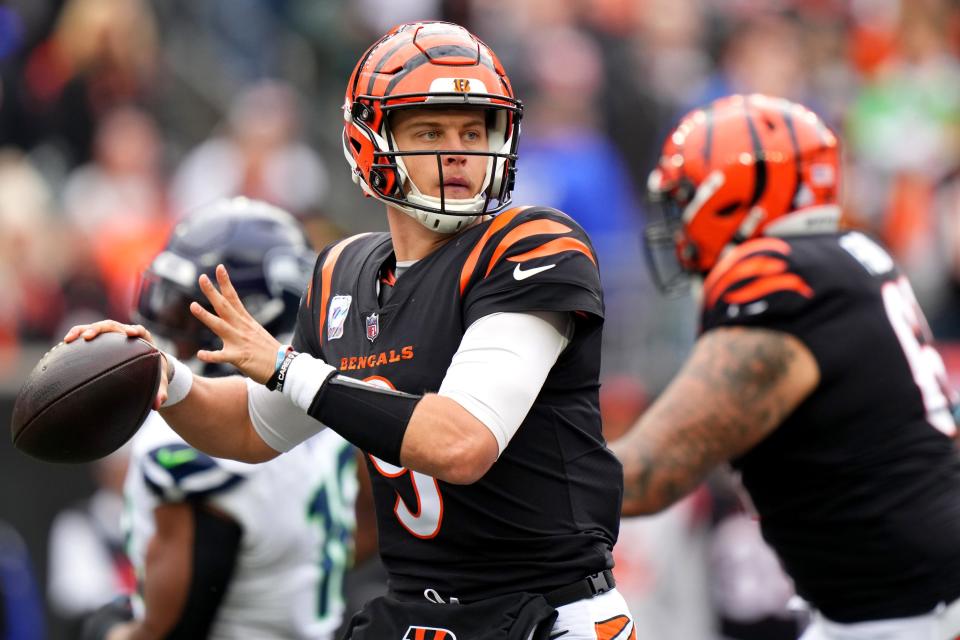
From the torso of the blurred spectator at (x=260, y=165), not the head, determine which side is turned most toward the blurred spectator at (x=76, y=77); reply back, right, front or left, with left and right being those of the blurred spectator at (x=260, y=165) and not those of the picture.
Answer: right

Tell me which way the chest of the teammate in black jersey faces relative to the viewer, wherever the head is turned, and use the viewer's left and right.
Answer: facing away from the viewer and to the left of the viewer

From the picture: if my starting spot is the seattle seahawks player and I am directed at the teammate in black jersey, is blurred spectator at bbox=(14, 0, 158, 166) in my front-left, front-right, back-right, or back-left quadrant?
back-left

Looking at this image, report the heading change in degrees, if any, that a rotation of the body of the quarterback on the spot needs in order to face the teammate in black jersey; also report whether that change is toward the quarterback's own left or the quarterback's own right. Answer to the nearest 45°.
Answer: approximately 180°

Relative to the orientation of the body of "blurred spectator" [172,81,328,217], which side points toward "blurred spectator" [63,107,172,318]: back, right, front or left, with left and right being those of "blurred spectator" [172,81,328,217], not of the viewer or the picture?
right

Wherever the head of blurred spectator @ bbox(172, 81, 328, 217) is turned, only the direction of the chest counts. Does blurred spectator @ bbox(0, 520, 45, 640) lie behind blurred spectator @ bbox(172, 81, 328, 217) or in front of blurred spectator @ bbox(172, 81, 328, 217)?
in front

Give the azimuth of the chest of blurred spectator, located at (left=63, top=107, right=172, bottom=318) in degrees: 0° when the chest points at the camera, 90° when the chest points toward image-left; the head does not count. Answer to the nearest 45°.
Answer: approximately 0°

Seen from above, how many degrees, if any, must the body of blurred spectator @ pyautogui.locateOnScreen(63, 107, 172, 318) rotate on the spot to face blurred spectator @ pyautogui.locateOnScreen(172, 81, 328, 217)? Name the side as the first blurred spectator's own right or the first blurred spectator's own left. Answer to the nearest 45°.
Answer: approximately 90° to the first blurred spectator's own left

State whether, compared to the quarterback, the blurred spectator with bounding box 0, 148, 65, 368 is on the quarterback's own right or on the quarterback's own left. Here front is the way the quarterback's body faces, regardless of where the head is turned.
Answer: on the quarterback's own right

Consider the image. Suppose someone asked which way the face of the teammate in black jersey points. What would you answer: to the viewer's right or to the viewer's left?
to the viewer's left
